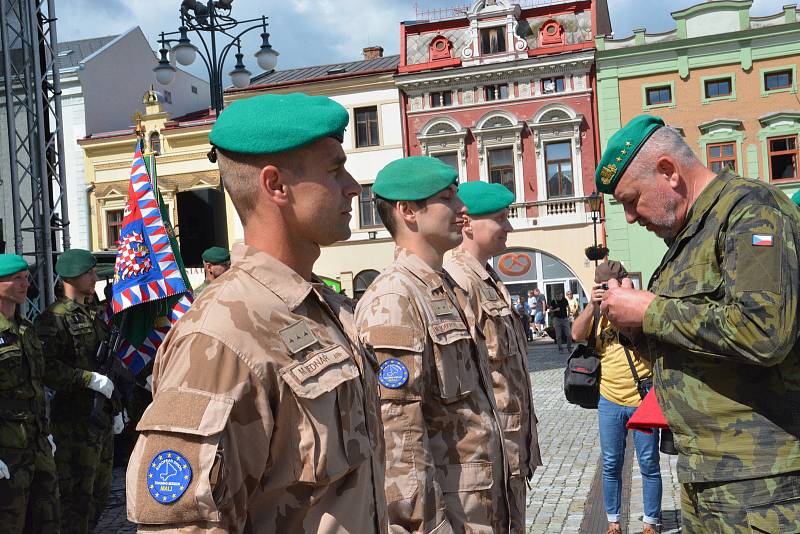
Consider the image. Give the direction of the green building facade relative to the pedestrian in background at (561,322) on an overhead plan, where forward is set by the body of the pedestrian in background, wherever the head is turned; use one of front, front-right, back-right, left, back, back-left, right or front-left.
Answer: back-left

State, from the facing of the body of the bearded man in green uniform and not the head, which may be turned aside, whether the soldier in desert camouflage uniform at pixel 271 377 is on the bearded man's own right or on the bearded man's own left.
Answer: on the bearded man's own left

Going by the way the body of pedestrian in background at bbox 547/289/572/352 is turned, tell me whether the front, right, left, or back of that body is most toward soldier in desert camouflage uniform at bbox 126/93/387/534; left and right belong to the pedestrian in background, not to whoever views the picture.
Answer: front

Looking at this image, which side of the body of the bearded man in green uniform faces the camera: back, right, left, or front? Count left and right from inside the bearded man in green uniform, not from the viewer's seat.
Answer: left

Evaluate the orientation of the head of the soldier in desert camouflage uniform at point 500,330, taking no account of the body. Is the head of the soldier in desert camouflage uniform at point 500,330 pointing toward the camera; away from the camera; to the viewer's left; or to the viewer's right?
to the viewer's right

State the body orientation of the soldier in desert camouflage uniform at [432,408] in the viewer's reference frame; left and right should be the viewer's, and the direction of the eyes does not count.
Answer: facing to the right of the viewer

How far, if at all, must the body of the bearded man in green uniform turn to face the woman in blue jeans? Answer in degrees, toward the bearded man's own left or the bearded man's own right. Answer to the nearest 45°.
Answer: approximately 90° to the bearded man's own right

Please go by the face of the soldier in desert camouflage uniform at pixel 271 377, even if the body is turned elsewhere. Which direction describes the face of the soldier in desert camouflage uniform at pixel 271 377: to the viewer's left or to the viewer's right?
to the viewer's right

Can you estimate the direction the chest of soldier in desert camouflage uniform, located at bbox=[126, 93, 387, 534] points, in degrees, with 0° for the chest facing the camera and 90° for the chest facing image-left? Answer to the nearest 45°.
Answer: approximately 270°

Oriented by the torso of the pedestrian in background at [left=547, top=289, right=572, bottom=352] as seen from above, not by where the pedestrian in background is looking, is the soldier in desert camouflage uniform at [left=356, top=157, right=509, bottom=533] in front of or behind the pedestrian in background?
in front

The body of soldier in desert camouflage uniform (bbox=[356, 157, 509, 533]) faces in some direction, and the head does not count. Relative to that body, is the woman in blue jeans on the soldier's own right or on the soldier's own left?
on the soldier's own left
